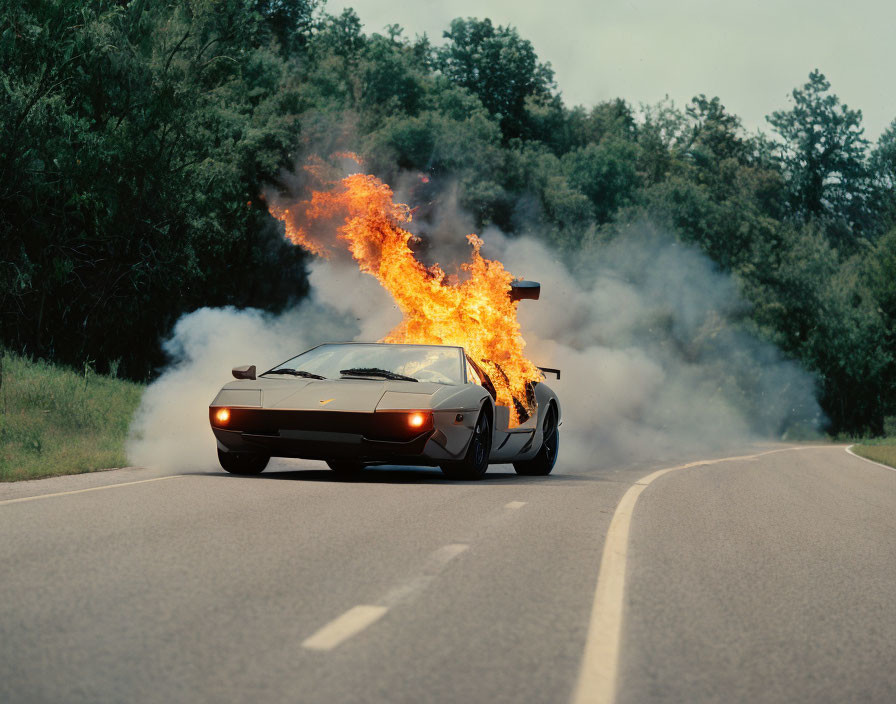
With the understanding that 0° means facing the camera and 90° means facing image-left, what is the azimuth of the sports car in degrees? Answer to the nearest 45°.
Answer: approximately 45°
